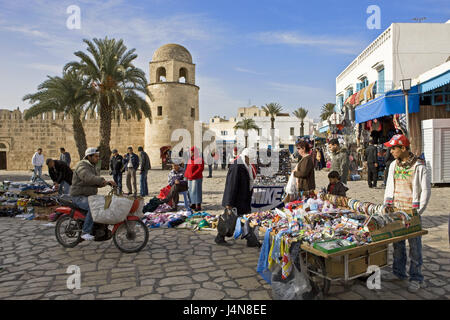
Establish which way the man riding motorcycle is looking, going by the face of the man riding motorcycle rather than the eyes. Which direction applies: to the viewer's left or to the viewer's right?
to the viewer's right

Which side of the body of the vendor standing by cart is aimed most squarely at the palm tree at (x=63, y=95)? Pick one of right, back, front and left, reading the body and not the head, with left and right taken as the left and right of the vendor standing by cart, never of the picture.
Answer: right

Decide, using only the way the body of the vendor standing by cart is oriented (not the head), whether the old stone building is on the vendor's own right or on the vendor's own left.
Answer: on the vendor's own right

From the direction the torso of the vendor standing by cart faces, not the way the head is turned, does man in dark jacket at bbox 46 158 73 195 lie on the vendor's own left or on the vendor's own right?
on the vendor's own right

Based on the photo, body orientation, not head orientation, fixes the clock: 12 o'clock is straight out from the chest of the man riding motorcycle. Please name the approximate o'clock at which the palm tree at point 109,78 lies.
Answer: The palm tree is roughly at 9 o'clock from the man riding motorcycle.

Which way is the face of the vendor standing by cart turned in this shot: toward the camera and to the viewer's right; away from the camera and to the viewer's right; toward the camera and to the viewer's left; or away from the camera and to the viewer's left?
toward the camera and to the viewer's left

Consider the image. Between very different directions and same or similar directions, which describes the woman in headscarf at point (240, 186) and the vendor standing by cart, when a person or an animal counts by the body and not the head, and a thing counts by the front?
very different directions

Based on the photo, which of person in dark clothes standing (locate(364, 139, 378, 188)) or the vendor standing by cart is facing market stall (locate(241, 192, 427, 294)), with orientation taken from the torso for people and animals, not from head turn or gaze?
the vendor standing by cart

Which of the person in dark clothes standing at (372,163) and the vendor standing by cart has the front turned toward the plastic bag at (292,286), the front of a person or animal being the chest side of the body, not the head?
the vendor standing by cart
